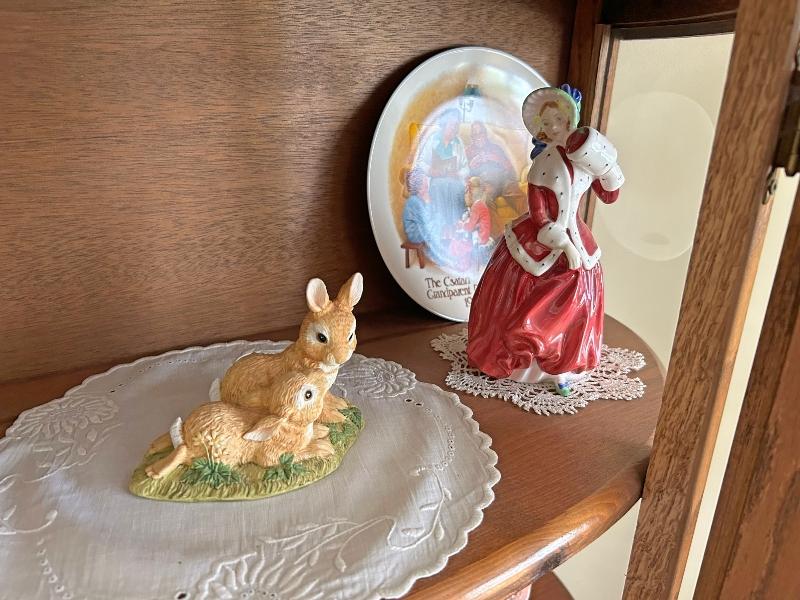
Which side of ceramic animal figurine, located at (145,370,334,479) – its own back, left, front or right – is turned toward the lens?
right

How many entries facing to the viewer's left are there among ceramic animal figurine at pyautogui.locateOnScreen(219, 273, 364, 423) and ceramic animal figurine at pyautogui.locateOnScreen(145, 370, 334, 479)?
0
